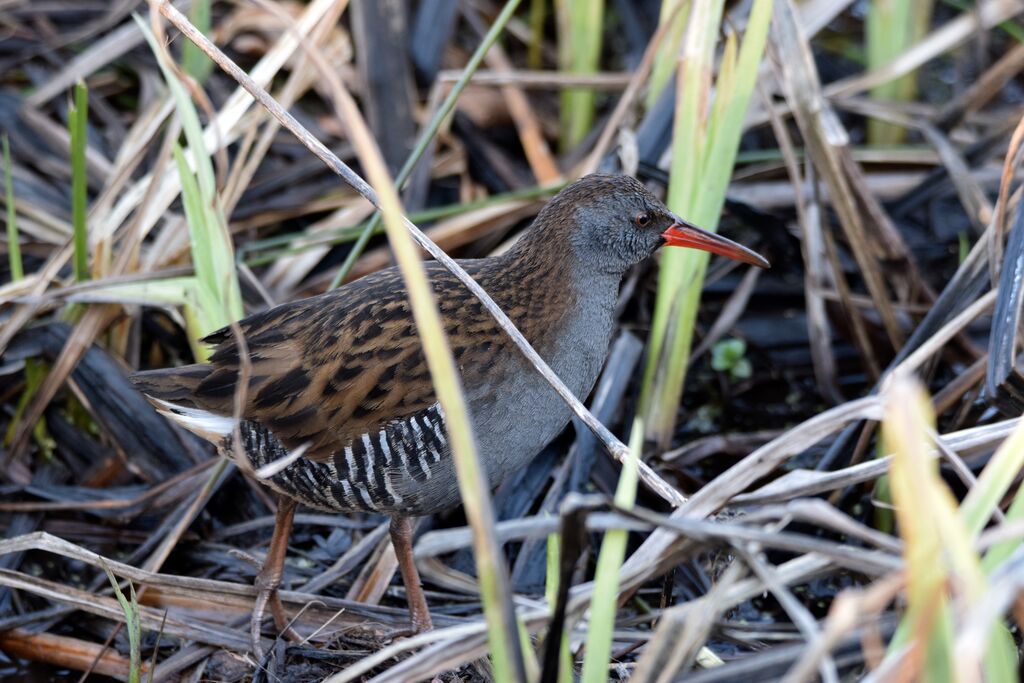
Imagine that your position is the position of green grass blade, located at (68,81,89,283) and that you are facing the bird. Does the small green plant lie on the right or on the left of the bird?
left

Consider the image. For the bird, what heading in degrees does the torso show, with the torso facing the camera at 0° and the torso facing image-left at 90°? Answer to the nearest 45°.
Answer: approximately 270°

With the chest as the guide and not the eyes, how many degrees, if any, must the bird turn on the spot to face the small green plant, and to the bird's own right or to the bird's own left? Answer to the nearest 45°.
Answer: approximately 45° to the bird's own left

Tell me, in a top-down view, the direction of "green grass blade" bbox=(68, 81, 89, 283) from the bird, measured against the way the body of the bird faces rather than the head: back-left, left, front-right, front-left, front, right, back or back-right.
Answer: back
